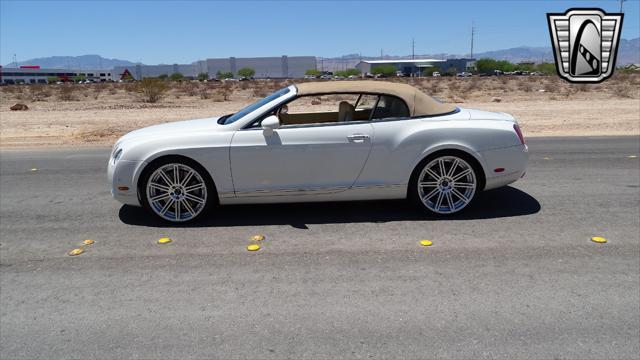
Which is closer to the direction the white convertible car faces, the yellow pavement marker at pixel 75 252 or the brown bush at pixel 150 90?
the yellow pavement marker

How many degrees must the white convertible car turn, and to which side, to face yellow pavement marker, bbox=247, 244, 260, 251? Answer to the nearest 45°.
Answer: approximately 45° to its left

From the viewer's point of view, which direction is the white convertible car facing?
to the viewer's left

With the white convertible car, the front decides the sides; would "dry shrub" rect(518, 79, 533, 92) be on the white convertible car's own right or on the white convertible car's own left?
on the white convertible car's own right

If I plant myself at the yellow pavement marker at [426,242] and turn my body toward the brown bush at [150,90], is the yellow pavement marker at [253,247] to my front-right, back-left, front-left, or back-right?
front-left

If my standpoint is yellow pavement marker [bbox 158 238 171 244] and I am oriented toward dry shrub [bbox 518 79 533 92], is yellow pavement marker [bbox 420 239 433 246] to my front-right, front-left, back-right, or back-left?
front-right

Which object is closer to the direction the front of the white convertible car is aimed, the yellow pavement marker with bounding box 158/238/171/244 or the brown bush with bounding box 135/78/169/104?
the yellow pavement marker

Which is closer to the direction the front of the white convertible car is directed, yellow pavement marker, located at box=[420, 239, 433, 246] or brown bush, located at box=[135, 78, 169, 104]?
the brown bush

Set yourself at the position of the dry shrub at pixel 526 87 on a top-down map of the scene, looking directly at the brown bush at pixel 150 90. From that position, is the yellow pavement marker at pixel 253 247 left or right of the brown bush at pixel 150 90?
left

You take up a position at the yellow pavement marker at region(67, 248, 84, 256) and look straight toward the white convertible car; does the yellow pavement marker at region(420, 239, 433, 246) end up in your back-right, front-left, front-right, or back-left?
front-right

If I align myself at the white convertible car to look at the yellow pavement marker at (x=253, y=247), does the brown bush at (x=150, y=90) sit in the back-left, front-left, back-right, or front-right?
back-right

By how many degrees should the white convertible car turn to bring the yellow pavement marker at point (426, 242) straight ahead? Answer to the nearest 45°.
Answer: approximately 135° to its left

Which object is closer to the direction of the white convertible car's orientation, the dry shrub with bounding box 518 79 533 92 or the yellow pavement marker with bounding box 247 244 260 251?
the yellow pavement marker

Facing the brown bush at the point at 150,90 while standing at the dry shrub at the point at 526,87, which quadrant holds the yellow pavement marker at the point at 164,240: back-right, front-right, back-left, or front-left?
front-left

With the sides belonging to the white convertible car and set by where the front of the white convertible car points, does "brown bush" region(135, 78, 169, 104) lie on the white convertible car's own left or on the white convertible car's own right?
on the white convertible car's own right

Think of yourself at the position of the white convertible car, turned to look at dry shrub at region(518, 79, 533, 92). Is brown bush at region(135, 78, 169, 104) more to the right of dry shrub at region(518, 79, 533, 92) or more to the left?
left
